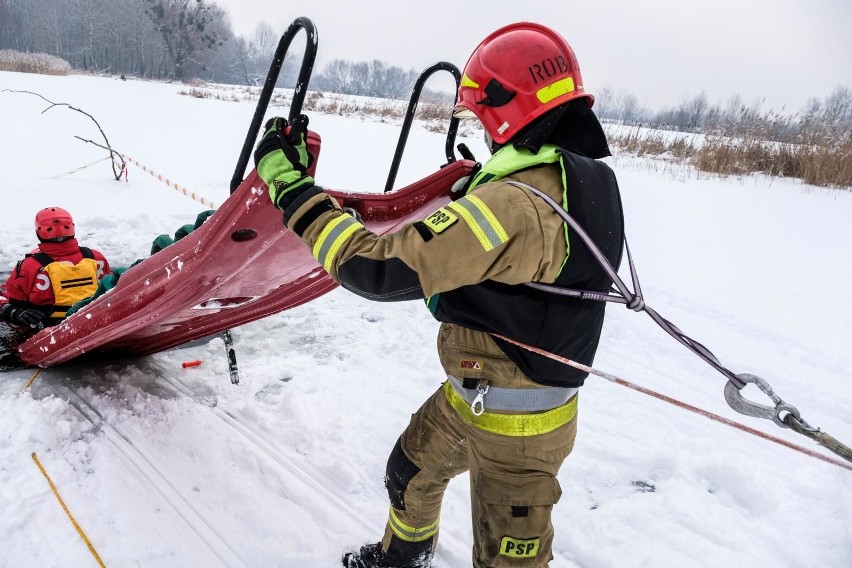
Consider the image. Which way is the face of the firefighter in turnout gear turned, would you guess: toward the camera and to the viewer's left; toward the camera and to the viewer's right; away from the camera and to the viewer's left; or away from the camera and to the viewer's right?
away from the camera and to the viewer's left

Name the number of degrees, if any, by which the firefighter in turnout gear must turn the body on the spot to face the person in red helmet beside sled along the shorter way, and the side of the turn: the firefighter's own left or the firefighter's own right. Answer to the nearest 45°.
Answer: approximately 45° to the firefighter's own right

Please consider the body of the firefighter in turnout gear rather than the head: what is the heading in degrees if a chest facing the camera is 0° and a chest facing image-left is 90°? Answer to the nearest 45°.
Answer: approximately 90°
